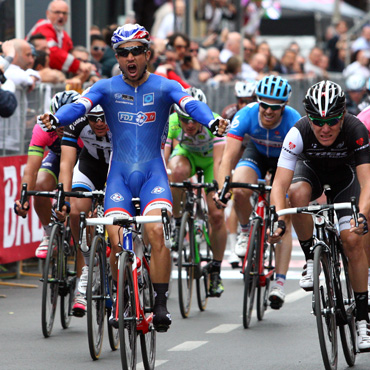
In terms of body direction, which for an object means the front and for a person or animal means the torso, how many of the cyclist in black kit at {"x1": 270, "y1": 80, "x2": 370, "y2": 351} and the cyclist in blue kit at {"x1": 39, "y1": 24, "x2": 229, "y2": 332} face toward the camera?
2

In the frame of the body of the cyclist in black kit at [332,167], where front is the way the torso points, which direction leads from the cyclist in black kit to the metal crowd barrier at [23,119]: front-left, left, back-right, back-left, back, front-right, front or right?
back-right

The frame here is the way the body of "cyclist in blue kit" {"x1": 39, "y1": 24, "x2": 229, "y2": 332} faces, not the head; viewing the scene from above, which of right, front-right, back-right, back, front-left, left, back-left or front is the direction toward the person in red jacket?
back
